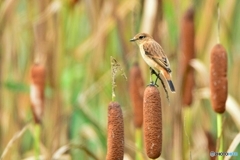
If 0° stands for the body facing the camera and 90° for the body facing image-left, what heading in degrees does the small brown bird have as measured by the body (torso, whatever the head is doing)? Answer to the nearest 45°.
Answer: approximately 90°

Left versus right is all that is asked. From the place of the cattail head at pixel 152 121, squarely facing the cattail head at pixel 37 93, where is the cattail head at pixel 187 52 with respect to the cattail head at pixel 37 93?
right

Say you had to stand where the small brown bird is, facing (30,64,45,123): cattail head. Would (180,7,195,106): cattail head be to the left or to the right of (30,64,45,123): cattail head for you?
right

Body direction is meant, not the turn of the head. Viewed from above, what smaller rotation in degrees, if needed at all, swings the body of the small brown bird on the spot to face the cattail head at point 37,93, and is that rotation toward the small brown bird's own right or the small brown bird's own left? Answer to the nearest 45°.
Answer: approximately 45° to the small brown bird's own right

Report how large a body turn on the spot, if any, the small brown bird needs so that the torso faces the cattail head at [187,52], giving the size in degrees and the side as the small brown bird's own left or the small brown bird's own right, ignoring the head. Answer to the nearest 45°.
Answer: approximately 90° to the small brown bird's own right
